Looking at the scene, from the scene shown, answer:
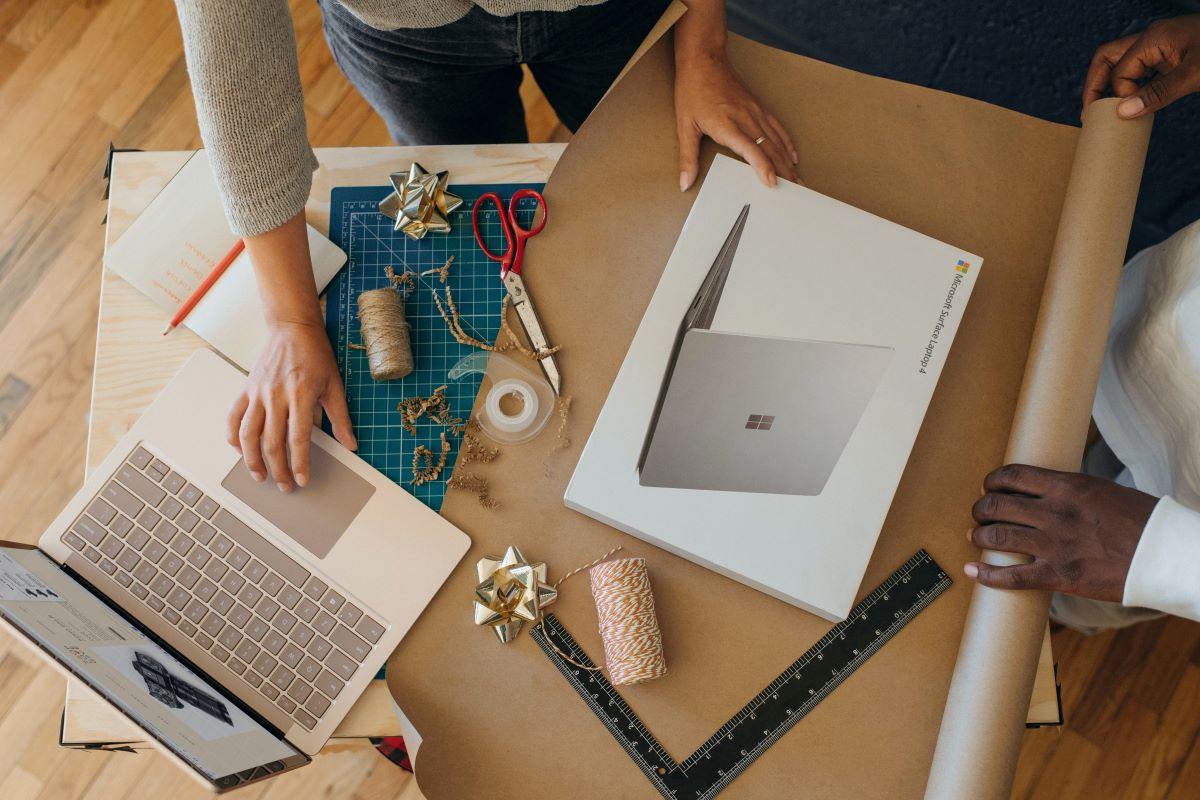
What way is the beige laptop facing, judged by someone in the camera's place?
facing away from the viewer and to the right of the viewer
